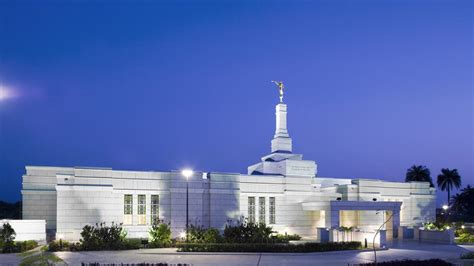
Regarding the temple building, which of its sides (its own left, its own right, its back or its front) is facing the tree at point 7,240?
right

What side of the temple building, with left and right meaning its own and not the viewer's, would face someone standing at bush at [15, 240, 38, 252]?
right

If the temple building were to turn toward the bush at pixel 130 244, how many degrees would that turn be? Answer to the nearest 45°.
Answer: approximately 45° to its right

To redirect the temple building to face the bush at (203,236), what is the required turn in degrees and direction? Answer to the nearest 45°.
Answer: approximately 45° to its right

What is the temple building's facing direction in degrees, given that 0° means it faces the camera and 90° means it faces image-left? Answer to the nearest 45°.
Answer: approximately 315°

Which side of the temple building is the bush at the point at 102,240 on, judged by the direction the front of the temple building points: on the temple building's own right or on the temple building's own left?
on the temple building's own right

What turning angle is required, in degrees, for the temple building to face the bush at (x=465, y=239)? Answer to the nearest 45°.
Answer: approximately 45° to its left
